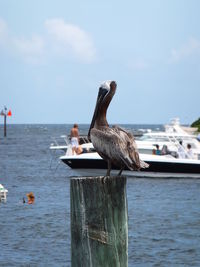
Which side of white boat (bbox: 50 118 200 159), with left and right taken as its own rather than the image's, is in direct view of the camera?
left

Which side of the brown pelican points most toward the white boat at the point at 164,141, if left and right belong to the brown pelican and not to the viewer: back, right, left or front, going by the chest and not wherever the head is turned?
right

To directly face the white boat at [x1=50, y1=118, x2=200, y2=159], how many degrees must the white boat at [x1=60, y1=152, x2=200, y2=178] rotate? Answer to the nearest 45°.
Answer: approximately 90° to its right

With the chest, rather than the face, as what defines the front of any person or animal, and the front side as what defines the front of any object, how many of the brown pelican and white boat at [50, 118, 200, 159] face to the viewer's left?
2

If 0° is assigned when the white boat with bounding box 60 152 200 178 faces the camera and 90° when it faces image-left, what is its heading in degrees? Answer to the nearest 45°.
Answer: approximately 90°

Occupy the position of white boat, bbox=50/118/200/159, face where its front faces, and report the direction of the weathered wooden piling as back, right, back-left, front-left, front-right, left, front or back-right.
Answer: left

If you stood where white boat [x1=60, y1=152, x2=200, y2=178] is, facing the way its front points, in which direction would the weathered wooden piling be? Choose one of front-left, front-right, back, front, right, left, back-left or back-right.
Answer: left

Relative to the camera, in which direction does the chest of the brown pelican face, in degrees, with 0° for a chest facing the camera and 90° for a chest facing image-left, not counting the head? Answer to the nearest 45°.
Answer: approximately 90°

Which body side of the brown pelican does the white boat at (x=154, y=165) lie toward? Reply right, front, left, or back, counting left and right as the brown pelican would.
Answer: right
